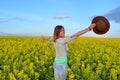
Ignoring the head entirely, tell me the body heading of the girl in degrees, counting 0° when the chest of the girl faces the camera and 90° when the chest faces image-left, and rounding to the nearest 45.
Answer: approximately 225°
